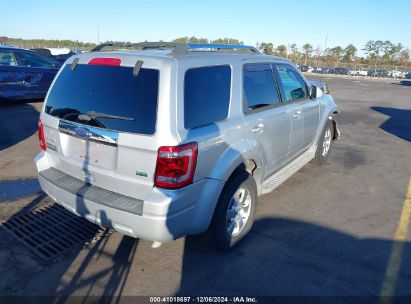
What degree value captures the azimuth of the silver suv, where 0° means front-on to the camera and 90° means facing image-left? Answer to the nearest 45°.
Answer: approximately 225°

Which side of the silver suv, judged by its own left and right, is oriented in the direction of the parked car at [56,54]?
left

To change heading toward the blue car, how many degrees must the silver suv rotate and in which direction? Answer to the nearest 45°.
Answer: approximately 90° to its left
